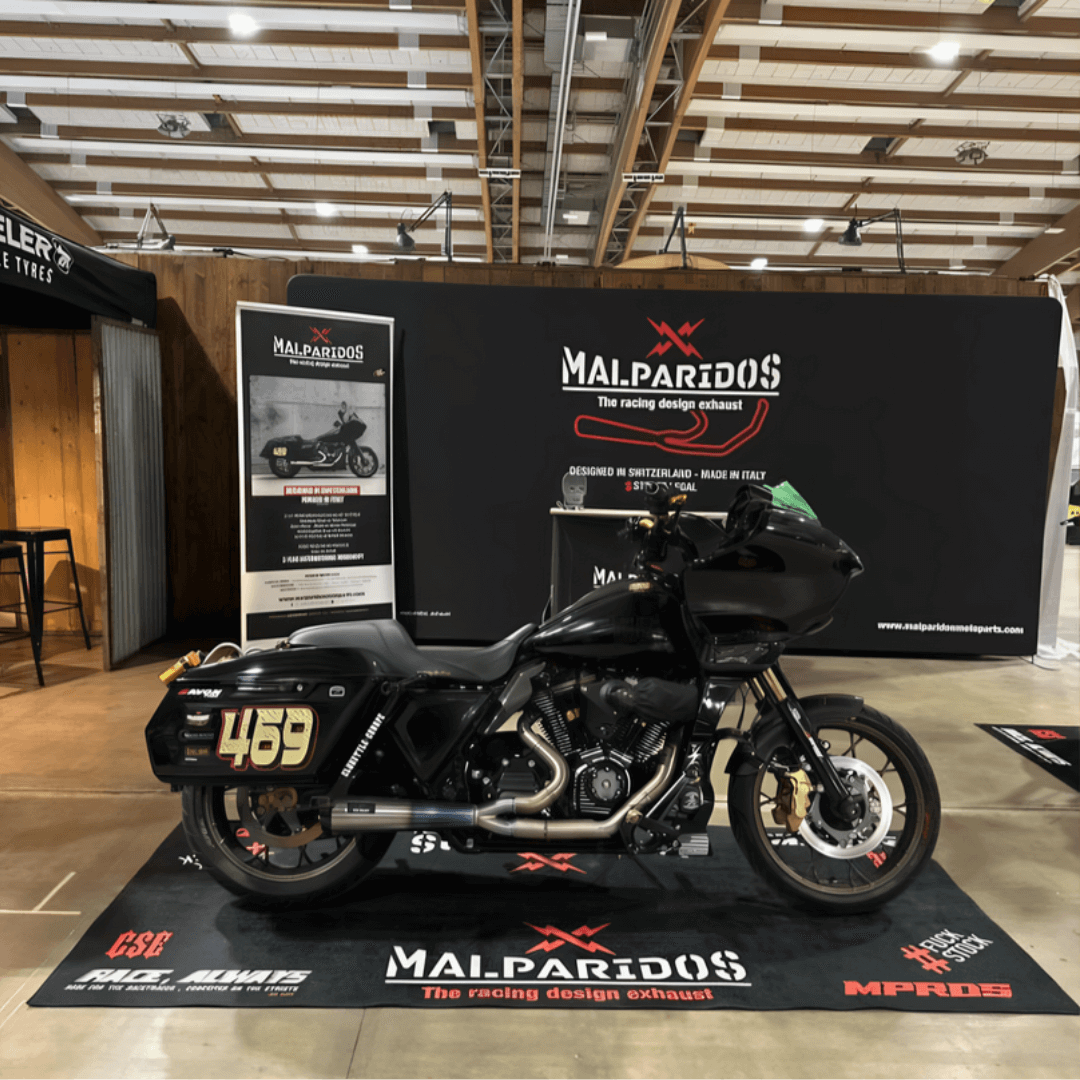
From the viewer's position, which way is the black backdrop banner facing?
facing the viewer

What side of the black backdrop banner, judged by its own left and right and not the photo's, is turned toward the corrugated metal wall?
right

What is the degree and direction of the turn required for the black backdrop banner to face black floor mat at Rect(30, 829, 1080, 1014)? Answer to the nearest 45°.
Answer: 0° — it already faces it

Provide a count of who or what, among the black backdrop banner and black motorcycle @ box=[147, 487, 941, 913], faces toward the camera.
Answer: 1

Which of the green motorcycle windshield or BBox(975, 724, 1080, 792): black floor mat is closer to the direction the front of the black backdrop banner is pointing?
the green motorcycle windshield

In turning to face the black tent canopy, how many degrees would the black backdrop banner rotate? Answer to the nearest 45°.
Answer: approximately 90° to its right

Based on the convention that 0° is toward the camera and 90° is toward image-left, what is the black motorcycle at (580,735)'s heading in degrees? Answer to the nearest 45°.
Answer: approximately 270°

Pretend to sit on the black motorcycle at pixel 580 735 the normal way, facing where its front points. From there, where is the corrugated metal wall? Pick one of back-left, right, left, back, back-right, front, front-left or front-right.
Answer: back-left

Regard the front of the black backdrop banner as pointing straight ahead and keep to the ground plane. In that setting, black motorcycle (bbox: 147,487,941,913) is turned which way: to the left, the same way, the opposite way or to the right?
to the left

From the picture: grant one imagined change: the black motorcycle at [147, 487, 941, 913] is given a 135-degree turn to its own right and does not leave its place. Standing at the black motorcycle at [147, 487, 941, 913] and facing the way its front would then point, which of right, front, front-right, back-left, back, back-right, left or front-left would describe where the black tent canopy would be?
right

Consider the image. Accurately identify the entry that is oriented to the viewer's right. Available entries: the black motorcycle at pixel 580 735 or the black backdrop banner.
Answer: the black motorcycle
